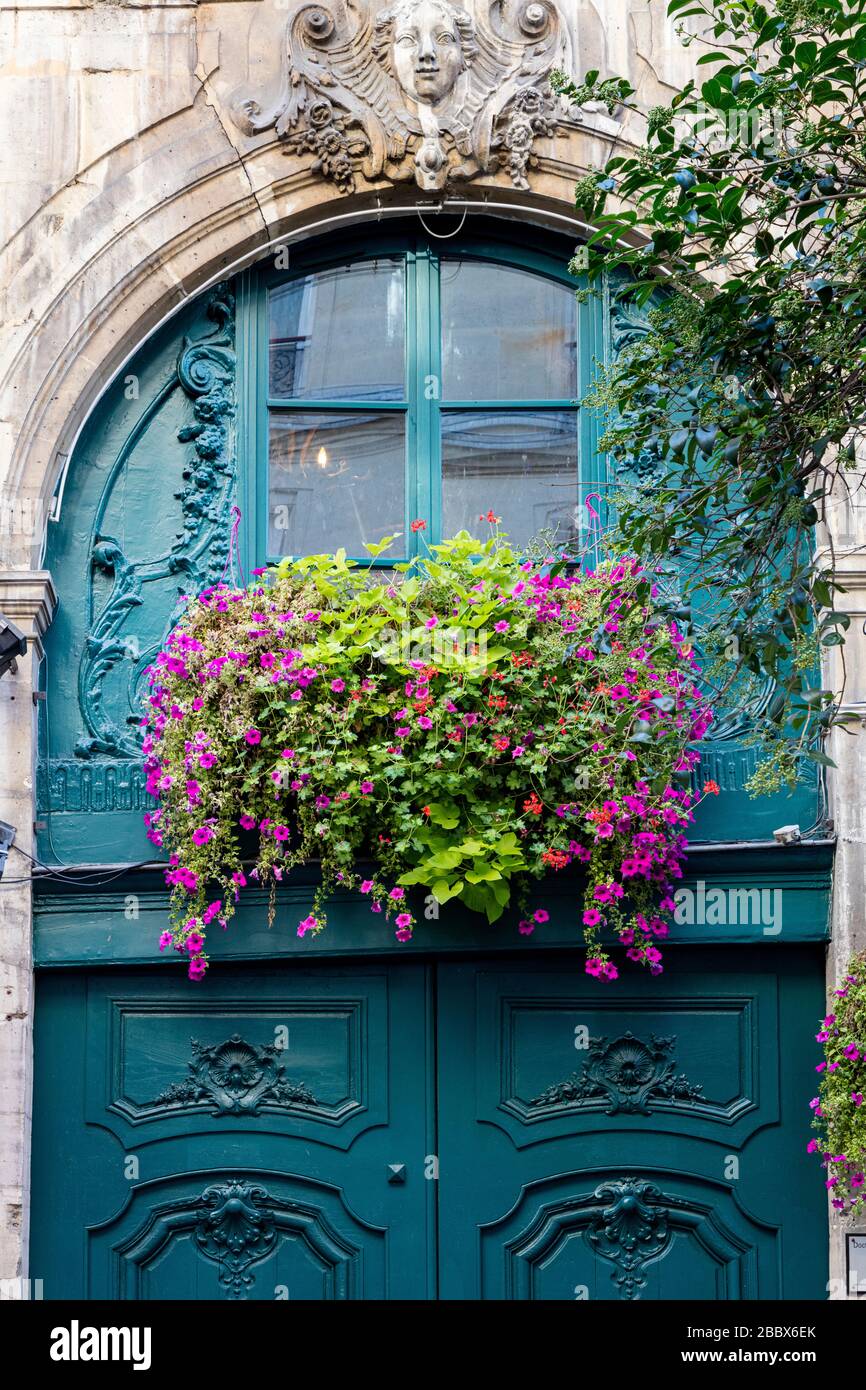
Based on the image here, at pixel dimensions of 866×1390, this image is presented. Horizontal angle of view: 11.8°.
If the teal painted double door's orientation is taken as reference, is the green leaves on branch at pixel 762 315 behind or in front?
in front

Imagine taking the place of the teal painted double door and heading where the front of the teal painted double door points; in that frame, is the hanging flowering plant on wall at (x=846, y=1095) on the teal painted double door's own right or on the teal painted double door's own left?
on the teal painted double door's own left

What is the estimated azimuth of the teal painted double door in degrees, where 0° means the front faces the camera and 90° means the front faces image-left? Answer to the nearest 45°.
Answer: approximately 0°

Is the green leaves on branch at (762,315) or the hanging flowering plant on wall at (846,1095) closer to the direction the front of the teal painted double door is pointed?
the green leaves on branch
